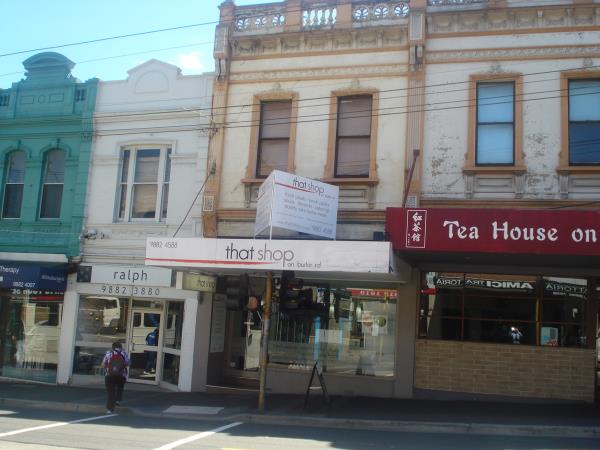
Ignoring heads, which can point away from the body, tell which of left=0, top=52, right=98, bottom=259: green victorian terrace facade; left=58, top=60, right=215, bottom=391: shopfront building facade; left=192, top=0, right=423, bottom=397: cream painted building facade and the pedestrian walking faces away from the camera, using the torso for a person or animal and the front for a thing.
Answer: the pedestrian walking

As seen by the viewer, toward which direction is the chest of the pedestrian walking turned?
away from the camera

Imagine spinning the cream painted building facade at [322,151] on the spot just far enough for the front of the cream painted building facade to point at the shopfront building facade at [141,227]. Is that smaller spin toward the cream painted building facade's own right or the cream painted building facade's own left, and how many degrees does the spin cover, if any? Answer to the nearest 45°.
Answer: approximately 90° to the cream painted building facade's own right

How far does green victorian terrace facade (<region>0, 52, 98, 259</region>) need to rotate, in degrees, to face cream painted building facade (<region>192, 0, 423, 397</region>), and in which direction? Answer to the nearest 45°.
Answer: approximately 45° to its left

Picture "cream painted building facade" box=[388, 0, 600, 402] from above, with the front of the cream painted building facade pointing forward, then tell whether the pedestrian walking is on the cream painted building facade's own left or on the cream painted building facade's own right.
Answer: on the cream painted building facade's own right

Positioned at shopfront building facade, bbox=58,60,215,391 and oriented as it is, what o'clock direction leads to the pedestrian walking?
The pedestrian walking is roughly at 12 o'clock from the shopfront building facade.

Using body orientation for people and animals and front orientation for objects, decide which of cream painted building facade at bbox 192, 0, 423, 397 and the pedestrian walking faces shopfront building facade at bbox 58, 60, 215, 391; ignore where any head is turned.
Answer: the pedestrian walking

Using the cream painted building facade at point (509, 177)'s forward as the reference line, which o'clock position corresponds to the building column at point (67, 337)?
The building column is roughly at 3 o'clock from the cream painted building facade.
